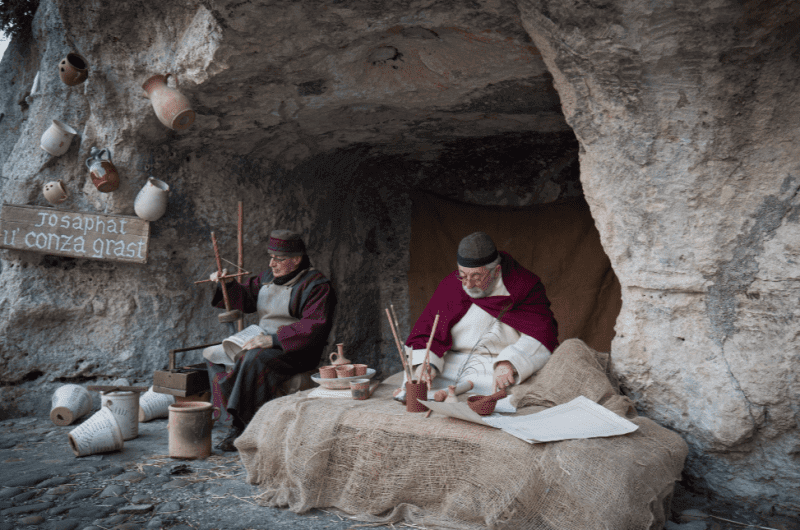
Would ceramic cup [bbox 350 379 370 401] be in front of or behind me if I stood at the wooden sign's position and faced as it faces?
in front

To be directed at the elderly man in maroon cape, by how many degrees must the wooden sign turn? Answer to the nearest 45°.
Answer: approximately 45° to its left

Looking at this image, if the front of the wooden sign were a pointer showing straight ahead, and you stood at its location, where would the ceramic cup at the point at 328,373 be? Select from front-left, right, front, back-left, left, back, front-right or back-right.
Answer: front-left

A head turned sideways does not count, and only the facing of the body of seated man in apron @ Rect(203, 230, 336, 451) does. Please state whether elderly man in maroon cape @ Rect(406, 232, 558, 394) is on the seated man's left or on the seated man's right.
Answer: on the seated man's left

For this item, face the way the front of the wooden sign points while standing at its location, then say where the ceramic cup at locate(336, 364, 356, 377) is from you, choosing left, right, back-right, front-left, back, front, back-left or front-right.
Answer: front-left

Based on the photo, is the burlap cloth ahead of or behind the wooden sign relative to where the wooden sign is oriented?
ahead
